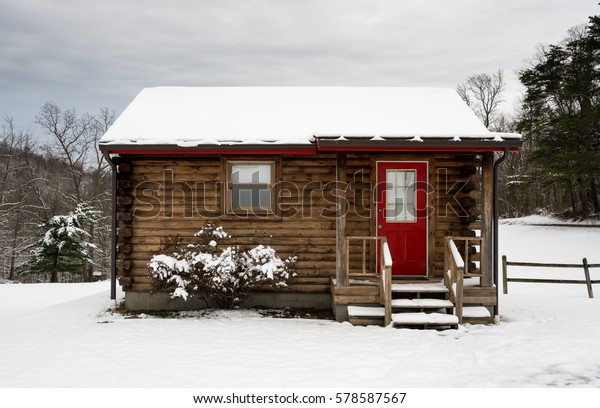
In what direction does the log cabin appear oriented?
toward the camera

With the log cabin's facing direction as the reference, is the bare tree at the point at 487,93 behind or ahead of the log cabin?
behind

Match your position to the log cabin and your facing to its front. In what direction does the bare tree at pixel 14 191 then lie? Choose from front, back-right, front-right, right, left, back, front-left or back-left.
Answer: back-right

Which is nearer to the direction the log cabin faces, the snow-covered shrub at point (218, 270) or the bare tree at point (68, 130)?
the snow-covered shrub

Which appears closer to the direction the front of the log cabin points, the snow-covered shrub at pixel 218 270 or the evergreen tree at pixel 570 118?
the snow-covered shrub

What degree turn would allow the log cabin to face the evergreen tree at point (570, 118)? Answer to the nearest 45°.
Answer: approximately 135° to its left

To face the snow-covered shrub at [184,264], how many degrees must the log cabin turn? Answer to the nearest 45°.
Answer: approximately 90° to its right

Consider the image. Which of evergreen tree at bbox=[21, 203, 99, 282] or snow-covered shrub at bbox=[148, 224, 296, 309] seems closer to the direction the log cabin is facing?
the snow-covered shrub

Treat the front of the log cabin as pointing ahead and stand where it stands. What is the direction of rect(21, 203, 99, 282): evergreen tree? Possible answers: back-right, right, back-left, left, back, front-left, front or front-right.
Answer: back-right
